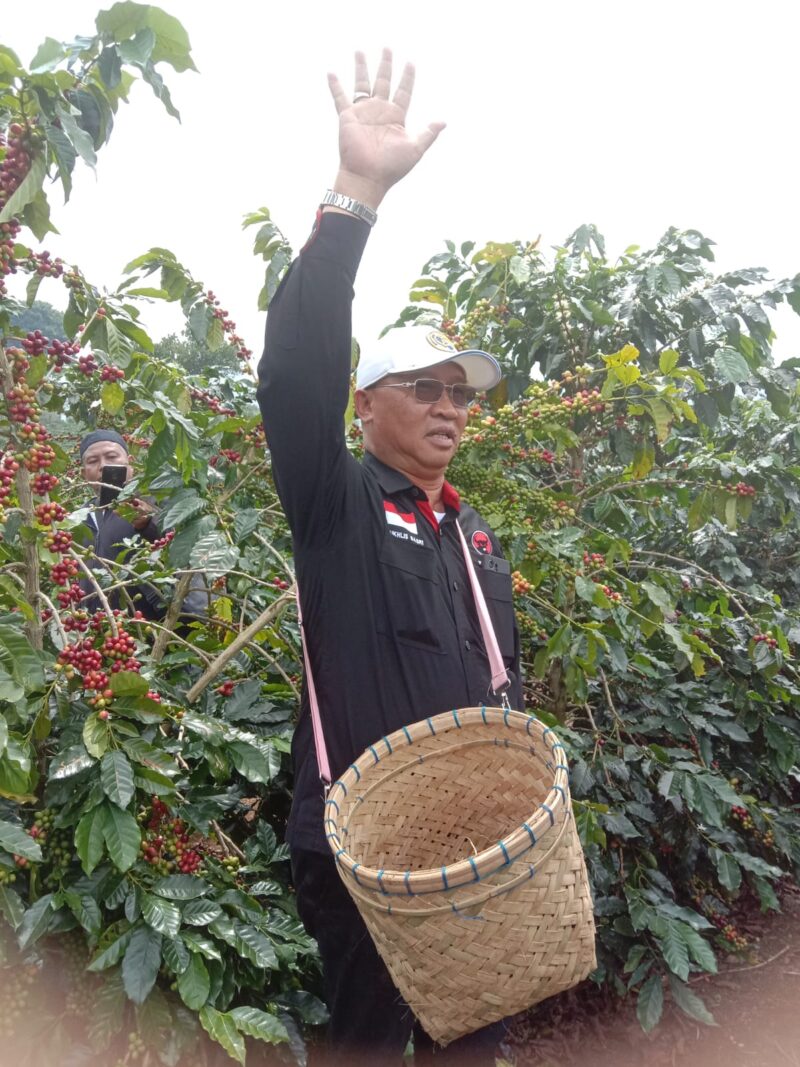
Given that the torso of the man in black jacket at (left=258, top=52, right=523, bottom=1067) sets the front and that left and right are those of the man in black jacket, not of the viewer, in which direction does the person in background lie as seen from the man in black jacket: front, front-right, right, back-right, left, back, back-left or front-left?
back

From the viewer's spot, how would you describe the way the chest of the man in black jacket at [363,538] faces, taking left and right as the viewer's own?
facing the viewer and to the right of the viewer

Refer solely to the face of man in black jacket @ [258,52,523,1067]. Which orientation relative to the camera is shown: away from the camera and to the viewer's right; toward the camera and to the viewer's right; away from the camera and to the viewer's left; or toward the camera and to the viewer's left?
toward the camera and to the viewer's right

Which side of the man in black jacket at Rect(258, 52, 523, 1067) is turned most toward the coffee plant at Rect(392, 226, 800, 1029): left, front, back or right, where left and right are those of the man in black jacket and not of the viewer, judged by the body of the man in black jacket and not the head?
left
